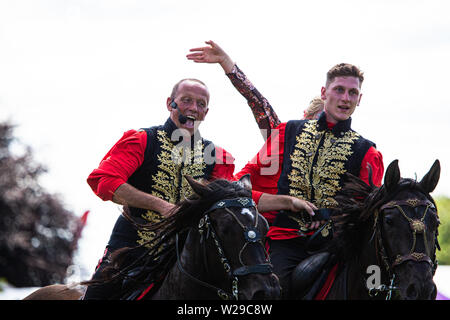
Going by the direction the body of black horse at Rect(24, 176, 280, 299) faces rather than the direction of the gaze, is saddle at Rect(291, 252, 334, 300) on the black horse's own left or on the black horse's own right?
on the black horse's own left

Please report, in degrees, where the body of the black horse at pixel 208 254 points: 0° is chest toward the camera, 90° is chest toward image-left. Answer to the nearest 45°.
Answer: approximately 315°

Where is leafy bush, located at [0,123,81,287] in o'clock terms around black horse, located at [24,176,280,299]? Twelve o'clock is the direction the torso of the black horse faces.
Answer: The leafy bush is roughly at 7 o'clock from the black horse.

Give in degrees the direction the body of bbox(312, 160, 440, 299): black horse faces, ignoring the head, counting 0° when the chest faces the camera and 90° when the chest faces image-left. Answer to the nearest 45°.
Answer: approximately 315°

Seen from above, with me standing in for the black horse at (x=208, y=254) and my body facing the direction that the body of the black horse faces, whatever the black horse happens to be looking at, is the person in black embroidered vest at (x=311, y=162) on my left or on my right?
on my left

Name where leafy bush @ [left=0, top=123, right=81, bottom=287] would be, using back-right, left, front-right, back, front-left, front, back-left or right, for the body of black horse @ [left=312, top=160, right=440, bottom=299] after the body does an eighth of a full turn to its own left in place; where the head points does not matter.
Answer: back-left
